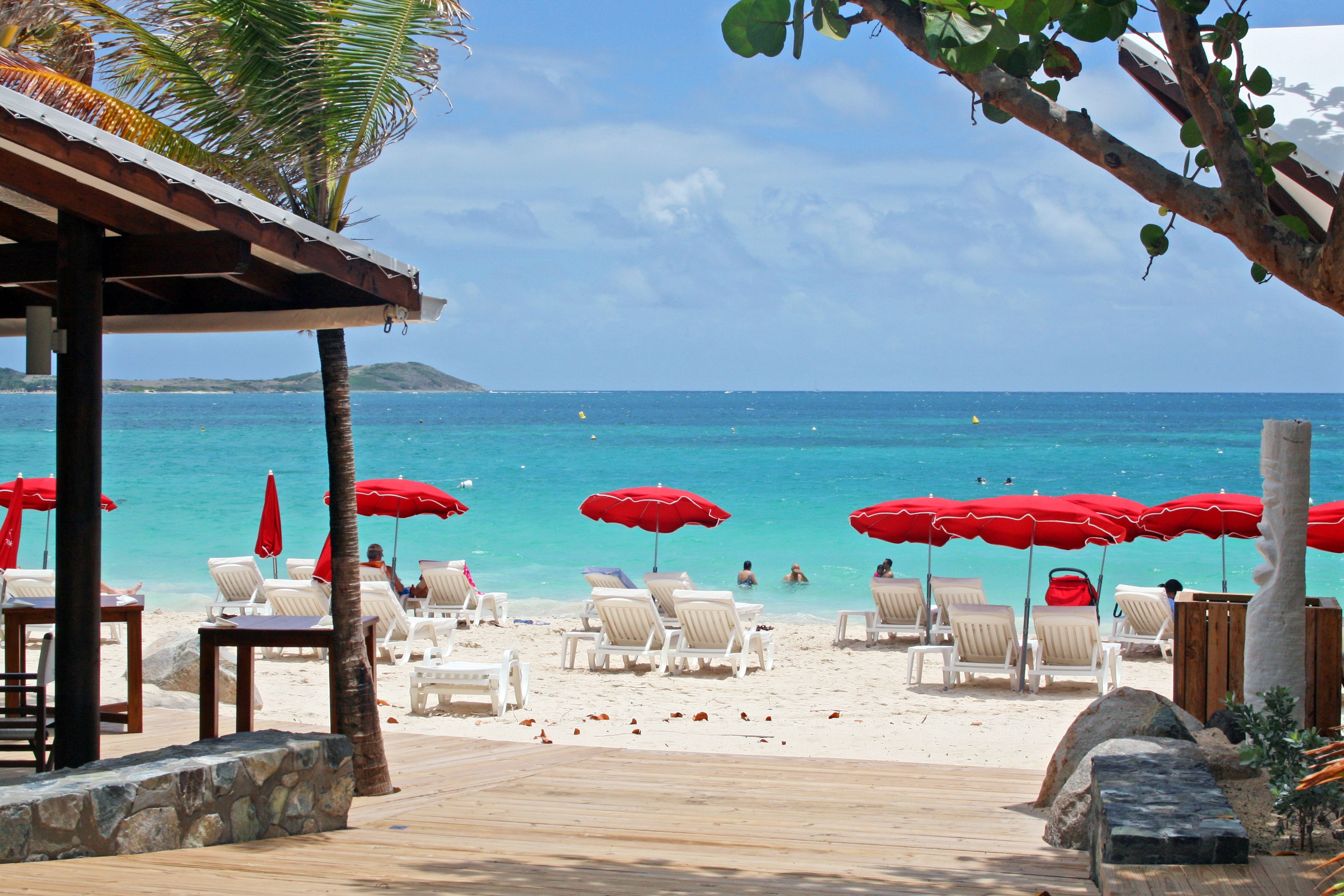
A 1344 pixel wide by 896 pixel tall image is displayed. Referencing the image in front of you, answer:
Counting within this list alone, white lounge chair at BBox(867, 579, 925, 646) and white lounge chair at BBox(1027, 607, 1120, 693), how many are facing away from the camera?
2

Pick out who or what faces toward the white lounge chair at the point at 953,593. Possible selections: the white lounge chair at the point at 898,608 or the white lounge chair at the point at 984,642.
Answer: the white lounge chair at the point at 984,642

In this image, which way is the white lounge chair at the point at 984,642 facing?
away from the camera

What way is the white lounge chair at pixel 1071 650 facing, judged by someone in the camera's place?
facing away from the viewer

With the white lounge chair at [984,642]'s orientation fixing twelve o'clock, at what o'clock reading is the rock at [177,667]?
The rock is roughly at 8 o'clock from the white lounge chair.

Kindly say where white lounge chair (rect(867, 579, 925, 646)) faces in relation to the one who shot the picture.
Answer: facing away from the viewer

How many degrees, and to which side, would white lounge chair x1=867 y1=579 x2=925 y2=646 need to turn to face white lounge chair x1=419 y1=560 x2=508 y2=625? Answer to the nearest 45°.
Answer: approximately 90° to its left
